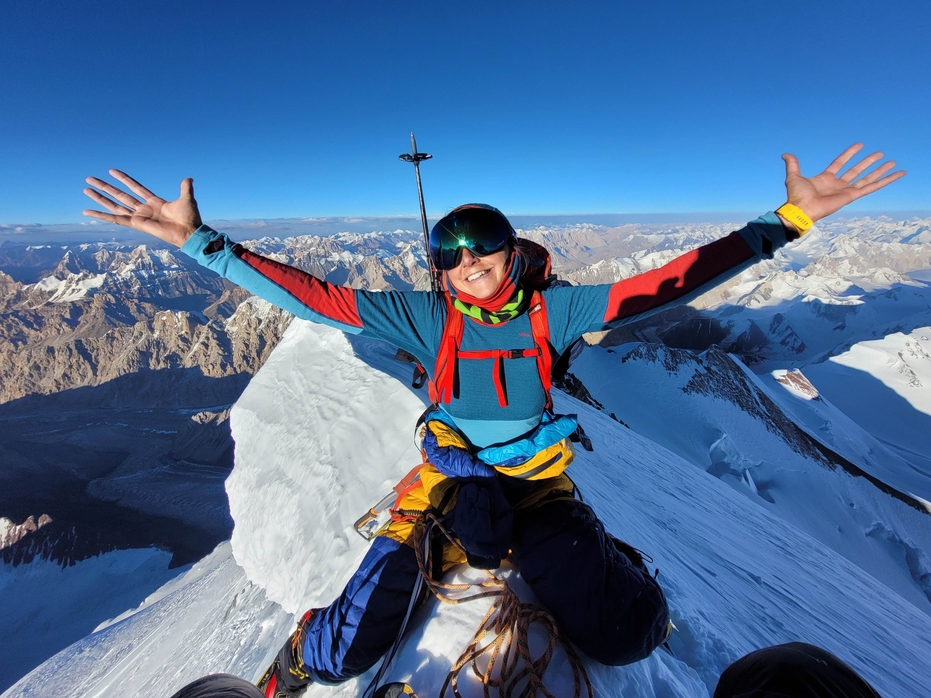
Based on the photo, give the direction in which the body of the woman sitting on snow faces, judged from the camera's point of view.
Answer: toward the camera
